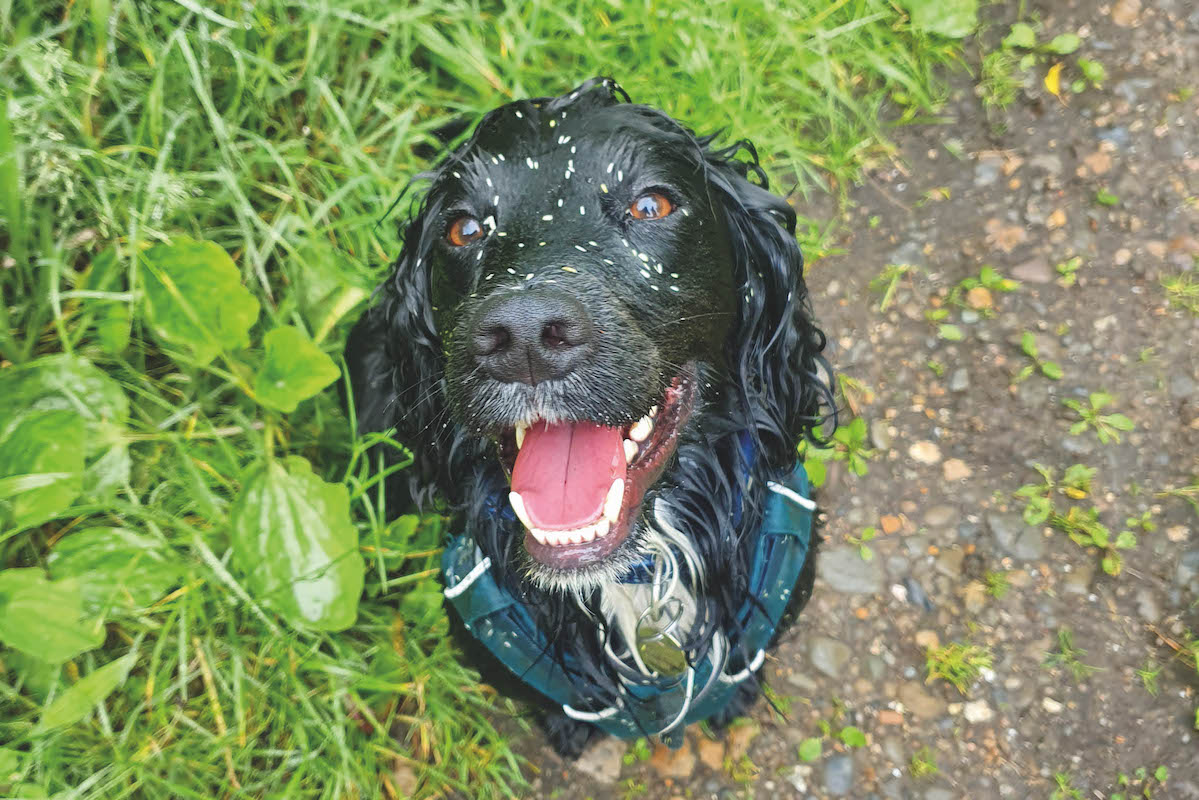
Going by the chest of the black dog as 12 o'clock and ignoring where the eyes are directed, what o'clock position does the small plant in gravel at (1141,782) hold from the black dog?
The small plant in gravel is roughly at 9 o'clock from the black dog.

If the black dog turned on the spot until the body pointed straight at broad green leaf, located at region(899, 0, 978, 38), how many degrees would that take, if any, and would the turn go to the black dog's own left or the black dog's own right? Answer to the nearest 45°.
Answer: approximately 135° to the black dog's own left

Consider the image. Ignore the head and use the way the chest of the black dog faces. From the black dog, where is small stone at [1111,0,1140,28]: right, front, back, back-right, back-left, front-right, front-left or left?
back-left

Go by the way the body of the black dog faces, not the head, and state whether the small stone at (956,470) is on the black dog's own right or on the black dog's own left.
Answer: on the black dog's own left

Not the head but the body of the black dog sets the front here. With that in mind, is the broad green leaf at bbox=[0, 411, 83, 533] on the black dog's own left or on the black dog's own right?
on the black dog's own right

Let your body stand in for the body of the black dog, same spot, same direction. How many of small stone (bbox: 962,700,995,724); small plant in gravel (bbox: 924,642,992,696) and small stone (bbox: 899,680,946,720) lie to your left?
3

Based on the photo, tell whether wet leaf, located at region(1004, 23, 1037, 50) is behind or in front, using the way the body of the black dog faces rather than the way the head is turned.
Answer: behind

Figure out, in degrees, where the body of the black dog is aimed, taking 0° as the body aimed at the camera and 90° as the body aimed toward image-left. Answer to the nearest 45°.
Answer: approximately 0°

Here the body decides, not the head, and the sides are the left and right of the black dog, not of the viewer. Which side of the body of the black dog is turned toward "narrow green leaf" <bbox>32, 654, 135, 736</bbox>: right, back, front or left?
right

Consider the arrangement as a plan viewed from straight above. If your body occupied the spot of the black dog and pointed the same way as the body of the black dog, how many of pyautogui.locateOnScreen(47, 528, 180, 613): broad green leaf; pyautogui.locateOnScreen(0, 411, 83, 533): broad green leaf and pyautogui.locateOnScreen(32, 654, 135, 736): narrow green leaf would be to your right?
3

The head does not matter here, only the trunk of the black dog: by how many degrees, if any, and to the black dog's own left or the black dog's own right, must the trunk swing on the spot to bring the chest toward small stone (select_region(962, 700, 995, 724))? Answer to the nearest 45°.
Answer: approximately 90° to the black dog's own left

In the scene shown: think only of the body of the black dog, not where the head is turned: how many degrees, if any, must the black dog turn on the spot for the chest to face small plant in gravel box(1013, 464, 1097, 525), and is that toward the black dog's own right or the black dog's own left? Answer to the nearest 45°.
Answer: approximately 135° to the black dog's own left

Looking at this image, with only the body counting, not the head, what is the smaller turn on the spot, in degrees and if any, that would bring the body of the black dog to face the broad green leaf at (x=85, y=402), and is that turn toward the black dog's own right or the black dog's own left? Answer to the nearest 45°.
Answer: approximately 90° to the black dog's own right
